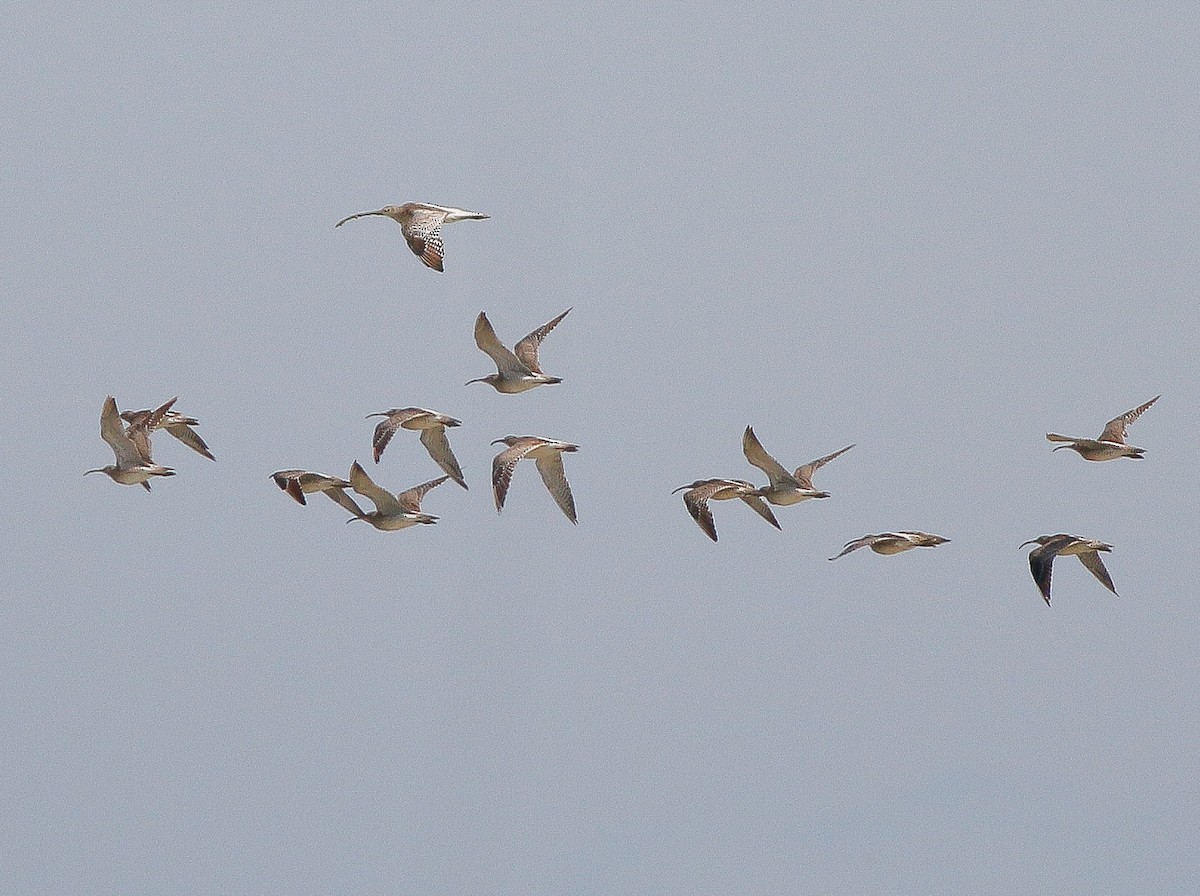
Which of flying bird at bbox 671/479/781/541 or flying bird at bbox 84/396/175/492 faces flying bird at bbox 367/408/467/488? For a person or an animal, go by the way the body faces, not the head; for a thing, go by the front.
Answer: flying bird at bbox 671/479/781/541

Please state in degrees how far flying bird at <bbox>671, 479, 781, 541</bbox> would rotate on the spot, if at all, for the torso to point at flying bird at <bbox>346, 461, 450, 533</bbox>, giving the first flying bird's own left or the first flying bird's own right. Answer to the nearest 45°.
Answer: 0° — it already faces it

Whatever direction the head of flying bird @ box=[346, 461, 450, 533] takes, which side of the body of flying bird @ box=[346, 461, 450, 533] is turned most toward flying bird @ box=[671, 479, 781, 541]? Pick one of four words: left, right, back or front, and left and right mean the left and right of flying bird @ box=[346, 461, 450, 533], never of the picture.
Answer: back

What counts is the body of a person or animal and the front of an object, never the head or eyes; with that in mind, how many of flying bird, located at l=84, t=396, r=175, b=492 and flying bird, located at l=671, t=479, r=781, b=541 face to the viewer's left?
2

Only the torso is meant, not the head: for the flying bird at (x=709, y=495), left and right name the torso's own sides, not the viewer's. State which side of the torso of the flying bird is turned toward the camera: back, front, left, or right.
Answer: left

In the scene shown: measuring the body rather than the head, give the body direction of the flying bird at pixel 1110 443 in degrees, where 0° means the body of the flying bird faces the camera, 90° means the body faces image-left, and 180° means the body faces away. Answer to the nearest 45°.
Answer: approximately 90°

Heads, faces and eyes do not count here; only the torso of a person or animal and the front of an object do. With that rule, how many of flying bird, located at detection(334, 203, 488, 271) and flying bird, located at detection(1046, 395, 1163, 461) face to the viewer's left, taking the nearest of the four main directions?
2

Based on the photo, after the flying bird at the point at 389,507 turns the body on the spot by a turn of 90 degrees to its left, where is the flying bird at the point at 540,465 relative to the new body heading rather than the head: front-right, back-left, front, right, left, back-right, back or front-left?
front-left

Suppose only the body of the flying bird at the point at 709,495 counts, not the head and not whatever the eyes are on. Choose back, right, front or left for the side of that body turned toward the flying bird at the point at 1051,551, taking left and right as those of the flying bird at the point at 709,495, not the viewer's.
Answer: back

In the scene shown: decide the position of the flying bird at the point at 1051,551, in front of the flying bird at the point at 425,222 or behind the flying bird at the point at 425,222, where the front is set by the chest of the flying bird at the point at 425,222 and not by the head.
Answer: behind

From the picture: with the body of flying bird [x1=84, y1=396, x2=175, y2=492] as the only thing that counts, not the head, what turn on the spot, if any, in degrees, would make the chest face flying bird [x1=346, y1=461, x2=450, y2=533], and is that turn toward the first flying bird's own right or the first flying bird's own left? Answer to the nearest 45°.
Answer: approximately 180°

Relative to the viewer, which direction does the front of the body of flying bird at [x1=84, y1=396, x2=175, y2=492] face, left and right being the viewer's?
facing to the left of the viewer

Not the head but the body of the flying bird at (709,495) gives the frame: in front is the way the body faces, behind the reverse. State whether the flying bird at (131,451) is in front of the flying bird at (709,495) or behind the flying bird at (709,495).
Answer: in front

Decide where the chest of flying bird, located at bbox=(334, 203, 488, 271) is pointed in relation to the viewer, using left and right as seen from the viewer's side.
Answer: facing to the left of the viewer
